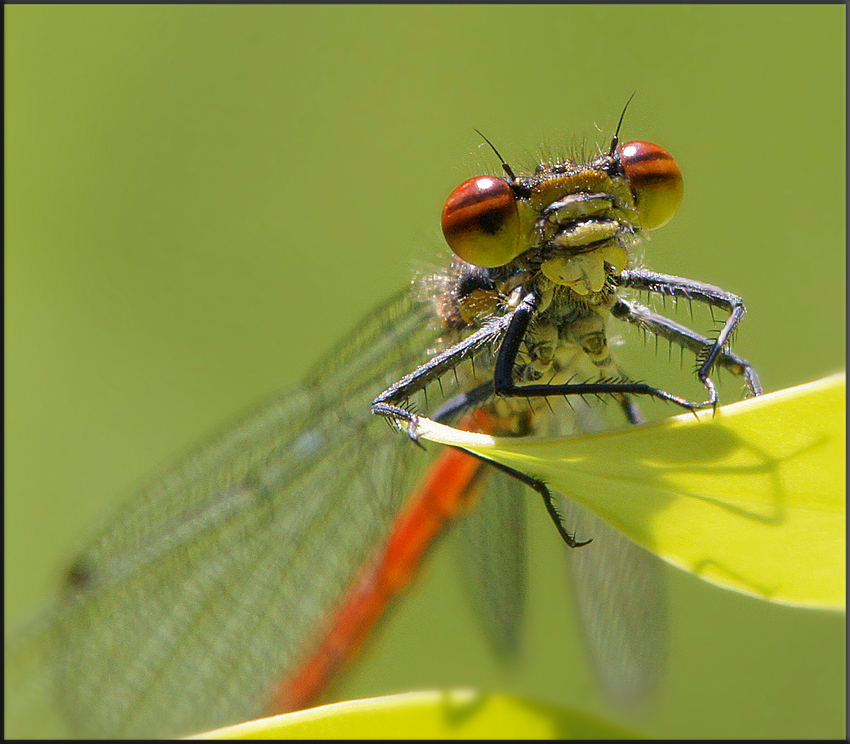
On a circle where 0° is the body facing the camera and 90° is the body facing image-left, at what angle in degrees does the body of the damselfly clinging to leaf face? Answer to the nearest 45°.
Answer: approximately 315°

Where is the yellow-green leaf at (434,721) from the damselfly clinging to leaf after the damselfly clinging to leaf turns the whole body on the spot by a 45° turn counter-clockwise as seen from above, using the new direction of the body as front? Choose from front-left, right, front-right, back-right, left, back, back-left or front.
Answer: right
